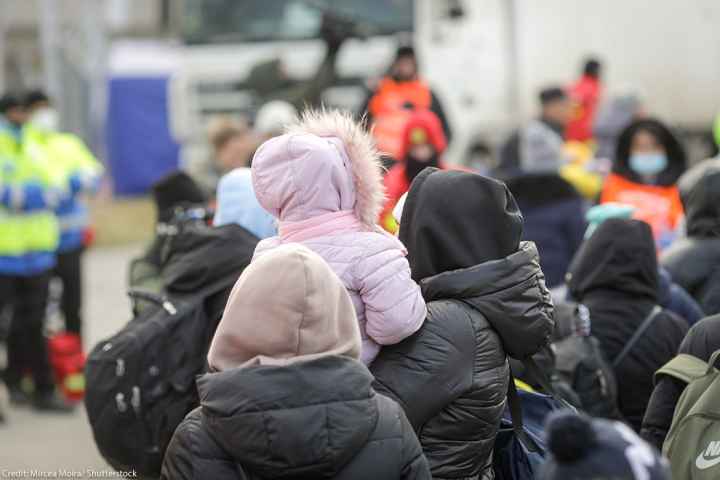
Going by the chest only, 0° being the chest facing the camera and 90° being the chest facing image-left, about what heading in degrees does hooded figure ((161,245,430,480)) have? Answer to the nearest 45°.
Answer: approximately 180°

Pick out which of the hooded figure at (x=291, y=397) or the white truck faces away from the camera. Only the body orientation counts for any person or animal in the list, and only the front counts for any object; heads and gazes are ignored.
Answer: the hooded figure

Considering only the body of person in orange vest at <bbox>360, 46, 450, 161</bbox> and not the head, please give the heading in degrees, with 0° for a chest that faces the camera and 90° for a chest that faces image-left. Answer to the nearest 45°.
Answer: approximately 0°

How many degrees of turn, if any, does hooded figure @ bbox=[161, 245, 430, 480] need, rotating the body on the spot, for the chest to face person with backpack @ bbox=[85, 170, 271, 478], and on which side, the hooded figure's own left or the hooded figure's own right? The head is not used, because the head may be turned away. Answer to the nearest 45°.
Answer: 0° — they already face them

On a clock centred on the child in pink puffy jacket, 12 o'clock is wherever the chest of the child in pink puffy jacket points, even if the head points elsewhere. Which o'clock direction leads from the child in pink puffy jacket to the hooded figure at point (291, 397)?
The hooded figure is roughly at 5 o'clock from the child in pink puffy jacket.

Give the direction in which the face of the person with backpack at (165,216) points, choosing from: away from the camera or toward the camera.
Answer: away from the camera

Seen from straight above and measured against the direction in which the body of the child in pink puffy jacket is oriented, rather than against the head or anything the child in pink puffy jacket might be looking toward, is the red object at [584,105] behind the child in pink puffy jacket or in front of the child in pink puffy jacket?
in front

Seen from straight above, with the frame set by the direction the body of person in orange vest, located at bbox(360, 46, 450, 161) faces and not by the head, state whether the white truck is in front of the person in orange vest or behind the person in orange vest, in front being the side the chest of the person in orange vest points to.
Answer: behind

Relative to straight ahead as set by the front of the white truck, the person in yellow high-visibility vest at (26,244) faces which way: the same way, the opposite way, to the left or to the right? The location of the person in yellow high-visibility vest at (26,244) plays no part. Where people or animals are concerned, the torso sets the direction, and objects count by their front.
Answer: to the left

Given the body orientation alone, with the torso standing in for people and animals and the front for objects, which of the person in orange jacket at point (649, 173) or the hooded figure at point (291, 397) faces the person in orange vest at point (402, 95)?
the hooded figure

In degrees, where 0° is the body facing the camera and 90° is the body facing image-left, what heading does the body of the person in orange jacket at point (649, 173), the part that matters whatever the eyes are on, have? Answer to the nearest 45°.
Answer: approximately 0°

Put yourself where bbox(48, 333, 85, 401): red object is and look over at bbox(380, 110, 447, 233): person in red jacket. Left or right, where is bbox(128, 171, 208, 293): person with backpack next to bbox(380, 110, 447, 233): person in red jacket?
right
